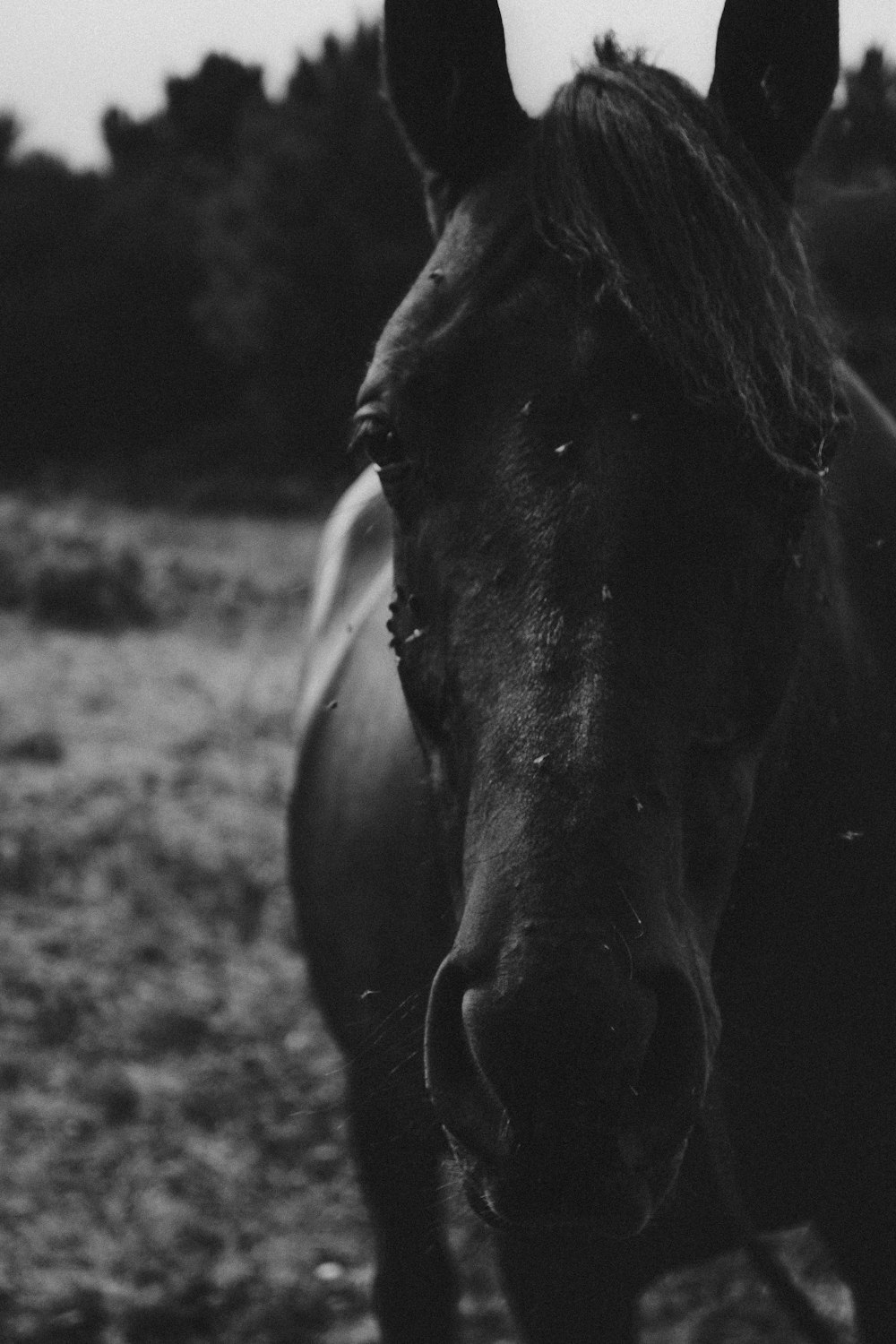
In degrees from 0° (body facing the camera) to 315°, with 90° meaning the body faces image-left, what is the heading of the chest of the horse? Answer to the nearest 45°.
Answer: approximately 0°
